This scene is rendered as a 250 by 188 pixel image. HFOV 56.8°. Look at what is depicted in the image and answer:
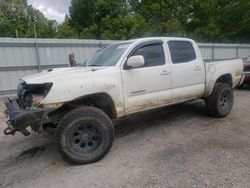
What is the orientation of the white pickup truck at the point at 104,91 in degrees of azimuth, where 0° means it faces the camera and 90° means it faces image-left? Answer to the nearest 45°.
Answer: approximately 45°

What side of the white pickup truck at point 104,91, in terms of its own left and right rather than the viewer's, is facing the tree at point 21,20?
right
